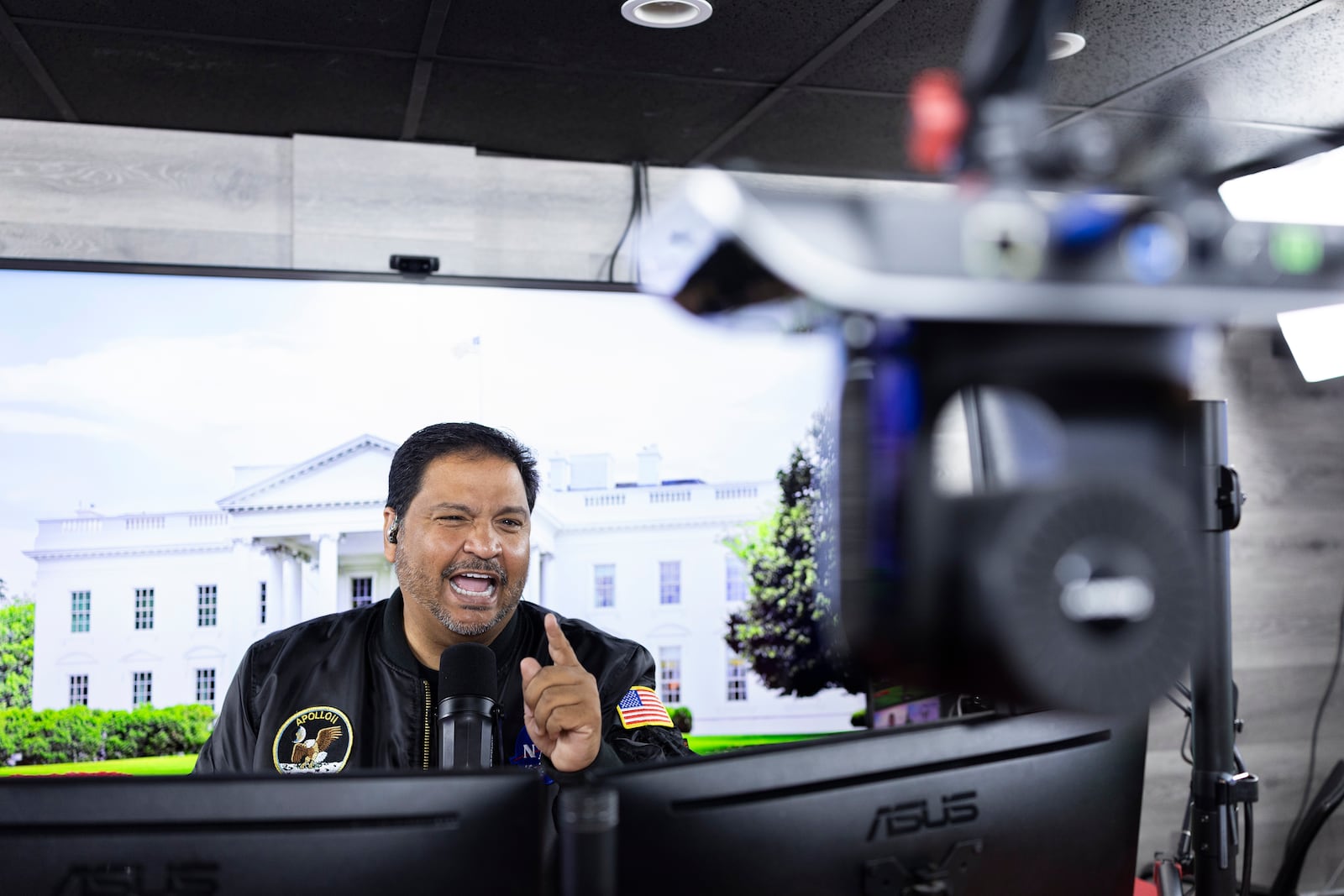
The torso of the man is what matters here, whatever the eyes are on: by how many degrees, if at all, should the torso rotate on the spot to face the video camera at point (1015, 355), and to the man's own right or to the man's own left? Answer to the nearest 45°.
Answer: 0° — they already face it

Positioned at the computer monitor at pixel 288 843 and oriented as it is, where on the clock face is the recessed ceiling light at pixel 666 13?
The recessed ceiling light is roughly at 1 o'clock from the computer monitor.

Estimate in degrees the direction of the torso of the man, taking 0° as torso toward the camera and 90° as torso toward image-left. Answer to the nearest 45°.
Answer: approximately 0°

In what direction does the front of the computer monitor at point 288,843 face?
away from the camera

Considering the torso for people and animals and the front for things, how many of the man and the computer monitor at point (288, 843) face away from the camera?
1

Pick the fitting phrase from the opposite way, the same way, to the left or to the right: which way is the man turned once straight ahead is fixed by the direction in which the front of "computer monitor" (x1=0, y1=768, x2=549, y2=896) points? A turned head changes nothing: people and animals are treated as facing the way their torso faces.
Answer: the opposite way

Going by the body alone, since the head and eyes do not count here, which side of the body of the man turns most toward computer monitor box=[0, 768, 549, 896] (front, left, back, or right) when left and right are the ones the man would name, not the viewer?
front

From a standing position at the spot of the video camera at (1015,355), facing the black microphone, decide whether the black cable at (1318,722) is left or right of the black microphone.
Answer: right

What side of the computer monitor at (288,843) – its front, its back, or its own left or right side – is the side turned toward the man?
front
